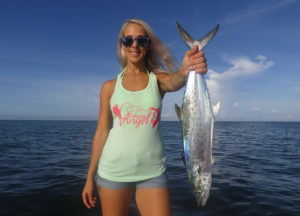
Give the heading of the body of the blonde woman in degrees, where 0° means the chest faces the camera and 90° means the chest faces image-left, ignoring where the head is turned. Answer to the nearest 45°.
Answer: approximately 0°
